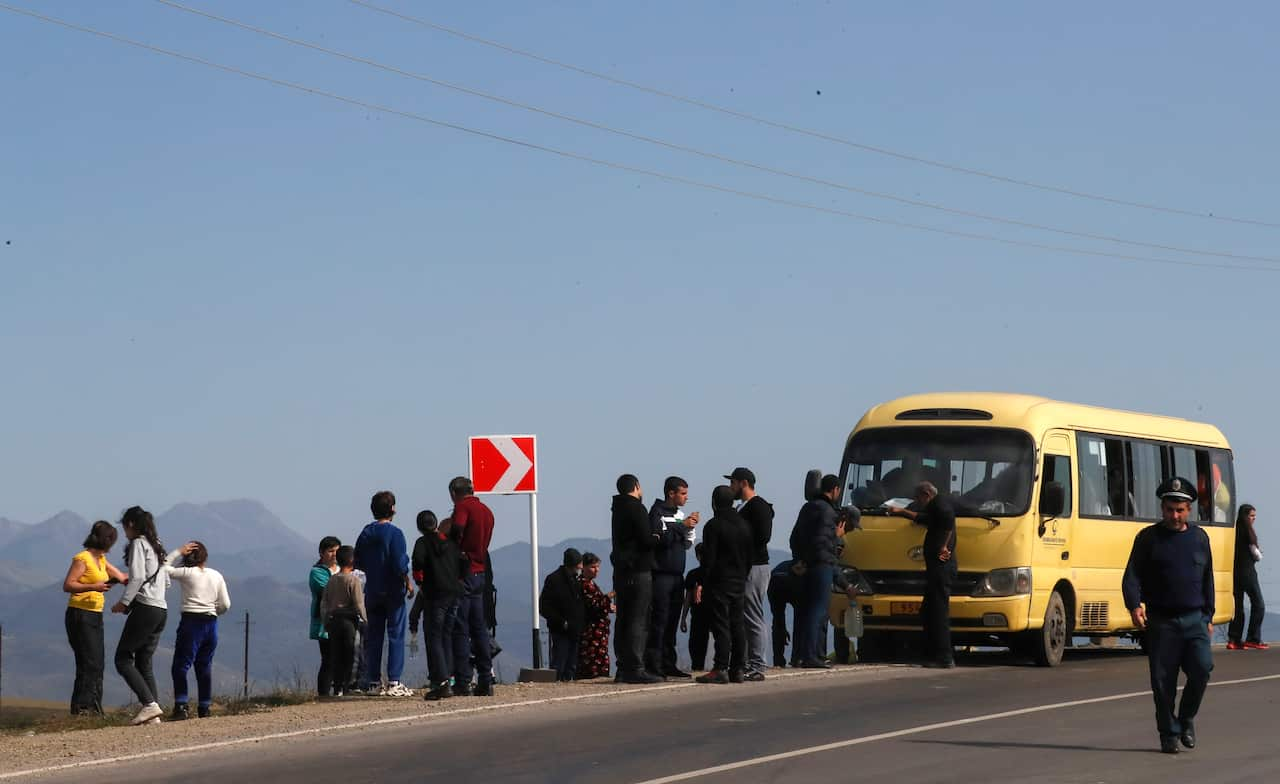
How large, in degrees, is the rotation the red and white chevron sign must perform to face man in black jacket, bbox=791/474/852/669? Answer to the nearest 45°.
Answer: approximately 90° to its left

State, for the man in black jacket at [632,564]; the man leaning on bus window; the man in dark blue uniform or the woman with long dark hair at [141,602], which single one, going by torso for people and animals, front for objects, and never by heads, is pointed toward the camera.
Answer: the man in dark blue uniform

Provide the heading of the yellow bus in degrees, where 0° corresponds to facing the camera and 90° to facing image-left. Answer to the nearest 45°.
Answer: approximately 45°

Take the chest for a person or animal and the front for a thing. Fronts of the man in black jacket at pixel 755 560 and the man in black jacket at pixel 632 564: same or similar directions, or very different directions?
very different directions

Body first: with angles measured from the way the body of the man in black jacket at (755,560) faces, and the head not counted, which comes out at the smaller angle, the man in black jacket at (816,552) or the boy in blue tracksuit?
the boy in blue tracksuit

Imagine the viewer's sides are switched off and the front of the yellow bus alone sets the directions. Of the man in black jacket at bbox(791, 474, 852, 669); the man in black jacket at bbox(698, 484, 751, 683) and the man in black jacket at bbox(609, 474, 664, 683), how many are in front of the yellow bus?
3

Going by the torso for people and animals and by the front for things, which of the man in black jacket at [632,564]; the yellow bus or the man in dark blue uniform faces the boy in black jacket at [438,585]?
the yellow bus

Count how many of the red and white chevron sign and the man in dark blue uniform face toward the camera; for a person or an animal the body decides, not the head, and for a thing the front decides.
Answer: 2
